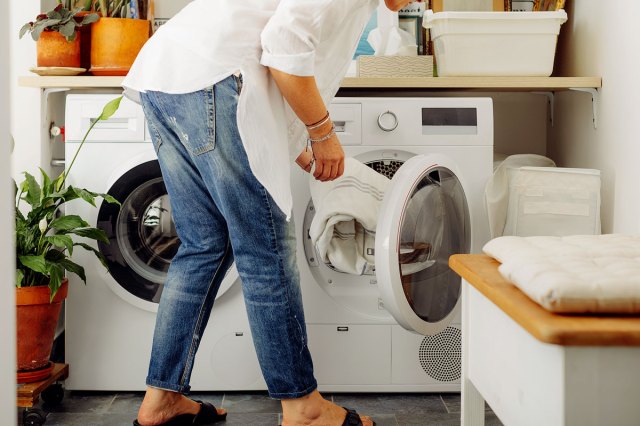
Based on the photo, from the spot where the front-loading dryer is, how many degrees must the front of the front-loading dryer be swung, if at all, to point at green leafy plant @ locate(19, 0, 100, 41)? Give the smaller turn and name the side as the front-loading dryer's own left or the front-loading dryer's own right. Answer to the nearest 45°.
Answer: approximately 90° to the front-loading dryer's own right

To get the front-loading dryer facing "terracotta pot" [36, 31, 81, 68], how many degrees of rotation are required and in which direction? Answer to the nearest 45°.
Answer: approximately 90° to its right

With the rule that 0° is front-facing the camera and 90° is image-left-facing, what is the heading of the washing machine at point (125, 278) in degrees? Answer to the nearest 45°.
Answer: approximately 0°

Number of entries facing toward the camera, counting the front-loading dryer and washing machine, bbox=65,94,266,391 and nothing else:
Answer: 2

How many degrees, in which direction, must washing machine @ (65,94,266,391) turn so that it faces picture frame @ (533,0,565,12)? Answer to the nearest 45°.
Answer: approximately 90° to its left

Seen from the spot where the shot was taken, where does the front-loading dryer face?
facing the viewer

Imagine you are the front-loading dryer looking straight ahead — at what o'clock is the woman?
The woman is roughly at 1 o'clock from the front-loading dryer.

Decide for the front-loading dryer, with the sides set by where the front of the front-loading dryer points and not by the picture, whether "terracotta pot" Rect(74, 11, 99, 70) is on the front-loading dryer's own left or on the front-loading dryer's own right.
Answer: on the front-loading dryer's own right

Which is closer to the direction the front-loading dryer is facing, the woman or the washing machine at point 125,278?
the woman

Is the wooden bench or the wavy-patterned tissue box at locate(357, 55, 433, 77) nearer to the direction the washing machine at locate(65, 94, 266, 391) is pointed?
the wooden bench

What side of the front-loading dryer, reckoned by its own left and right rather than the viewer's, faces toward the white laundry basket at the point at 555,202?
left

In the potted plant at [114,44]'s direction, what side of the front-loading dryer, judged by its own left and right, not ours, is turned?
right

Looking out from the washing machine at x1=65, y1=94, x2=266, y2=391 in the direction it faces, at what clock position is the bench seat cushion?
The bench seat cushion is roughly at 11 o'clock from the washing machine.
